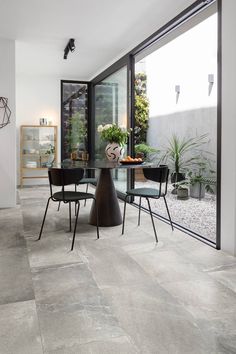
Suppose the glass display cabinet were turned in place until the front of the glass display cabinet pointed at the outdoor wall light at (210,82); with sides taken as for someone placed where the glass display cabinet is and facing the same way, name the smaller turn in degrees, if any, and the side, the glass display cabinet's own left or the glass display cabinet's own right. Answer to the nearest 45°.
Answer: approximately 45° to the glass display cabinet's own left

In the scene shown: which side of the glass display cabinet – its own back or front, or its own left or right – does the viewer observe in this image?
front

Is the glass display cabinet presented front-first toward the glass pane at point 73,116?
no

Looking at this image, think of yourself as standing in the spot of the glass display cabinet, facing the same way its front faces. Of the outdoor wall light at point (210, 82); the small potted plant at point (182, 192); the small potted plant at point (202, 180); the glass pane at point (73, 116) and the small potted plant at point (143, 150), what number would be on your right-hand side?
0

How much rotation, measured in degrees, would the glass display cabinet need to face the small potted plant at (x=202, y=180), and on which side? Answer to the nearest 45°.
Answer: approximately 45° to its left

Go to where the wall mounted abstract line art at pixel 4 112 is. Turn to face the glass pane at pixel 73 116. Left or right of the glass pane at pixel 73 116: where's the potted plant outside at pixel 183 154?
right

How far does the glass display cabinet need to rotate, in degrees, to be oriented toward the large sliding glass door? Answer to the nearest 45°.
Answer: approximately 45° to its left

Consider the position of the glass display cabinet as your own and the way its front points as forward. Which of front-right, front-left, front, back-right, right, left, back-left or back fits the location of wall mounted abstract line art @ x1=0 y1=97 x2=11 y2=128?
front

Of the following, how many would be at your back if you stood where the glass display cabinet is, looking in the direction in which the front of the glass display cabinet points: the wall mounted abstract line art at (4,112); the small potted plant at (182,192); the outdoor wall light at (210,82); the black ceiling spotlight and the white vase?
0

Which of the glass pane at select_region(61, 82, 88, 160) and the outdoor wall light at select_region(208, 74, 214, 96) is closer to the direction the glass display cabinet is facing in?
the outdoor wall light

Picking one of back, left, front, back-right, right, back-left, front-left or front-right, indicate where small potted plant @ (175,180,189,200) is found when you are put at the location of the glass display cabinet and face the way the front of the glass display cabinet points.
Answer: front-left

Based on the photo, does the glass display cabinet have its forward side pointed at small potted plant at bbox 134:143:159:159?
no

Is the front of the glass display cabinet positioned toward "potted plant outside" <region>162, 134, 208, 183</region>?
no

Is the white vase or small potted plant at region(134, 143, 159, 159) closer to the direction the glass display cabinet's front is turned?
the white vase
